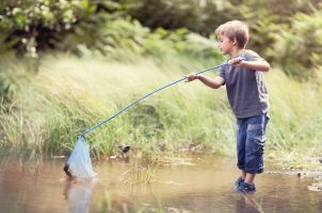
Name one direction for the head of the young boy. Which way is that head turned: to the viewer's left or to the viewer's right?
to the viewer's left

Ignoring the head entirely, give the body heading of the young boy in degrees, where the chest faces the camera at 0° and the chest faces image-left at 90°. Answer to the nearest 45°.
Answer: approximately 45°

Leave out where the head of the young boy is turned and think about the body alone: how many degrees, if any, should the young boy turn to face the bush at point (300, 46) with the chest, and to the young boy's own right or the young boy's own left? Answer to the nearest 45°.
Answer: approximately 135° to the young boy's own right
